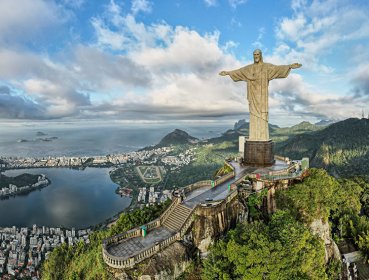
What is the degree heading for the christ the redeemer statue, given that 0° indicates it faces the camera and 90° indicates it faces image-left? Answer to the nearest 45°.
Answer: approximately 0°
